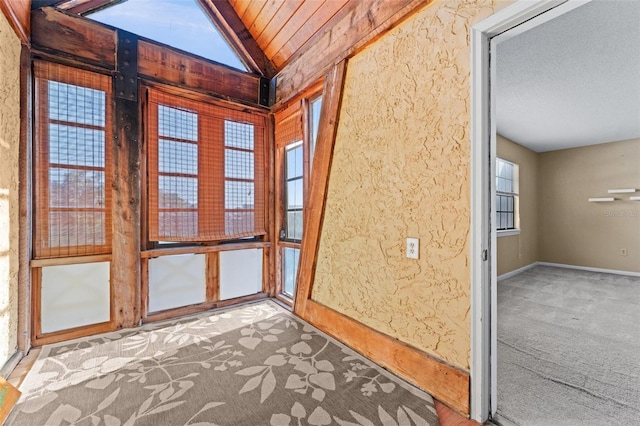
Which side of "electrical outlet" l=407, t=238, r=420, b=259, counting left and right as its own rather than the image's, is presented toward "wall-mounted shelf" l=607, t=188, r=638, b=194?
back

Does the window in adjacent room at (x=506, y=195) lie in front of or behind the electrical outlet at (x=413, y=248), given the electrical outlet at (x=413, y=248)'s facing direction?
behind

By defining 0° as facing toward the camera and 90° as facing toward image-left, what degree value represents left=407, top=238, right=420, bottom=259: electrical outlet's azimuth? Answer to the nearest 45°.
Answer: approximately 45°

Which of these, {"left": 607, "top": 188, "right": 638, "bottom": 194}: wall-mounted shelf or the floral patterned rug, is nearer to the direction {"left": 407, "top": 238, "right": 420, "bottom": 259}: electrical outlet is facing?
the floral patterned rug

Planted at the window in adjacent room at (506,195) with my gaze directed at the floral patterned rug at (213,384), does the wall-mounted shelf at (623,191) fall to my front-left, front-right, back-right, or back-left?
back-left

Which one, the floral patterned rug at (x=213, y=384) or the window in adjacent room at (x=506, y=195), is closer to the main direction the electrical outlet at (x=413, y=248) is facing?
the floral patterned rug
